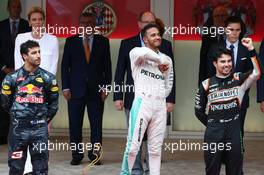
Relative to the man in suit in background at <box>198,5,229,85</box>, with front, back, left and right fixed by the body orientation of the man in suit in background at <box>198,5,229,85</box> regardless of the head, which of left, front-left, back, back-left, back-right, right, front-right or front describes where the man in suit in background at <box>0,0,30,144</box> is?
right

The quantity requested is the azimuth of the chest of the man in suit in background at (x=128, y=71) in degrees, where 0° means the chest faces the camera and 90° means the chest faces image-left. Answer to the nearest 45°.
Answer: approximately 0°

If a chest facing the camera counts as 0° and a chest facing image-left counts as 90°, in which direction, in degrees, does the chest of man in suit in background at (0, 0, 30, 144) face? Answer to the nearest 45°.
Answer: approximately 0°
